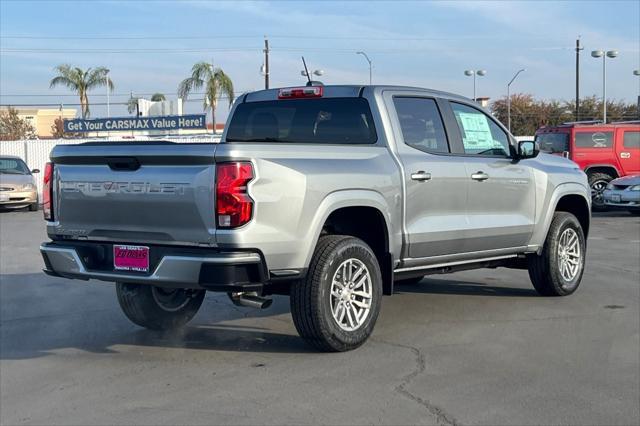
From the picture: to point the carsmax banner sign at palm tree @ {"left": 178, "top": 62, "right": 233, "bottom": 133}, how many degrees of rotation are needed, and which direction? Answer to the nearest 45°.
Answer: approximately 135° to its left

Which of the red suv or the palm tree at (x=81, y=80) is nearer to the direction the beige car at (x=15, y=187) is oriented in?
the red suv

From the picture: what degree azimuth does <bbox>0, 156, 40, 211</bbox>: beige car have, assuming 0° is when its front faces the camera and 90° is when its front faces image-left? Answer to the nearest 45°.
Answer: approximately 0°

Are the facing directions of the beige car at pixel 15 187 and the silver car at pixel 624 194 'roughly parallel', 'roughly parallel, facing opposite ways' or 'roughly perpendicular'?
roughly perpendicular

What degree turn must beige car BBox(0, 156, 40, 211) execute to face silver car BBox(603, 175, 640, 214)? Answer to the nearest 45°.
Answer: approximately 45° to its left

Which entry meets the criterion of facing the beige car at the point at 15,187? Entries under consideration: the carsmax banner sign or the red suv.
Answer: the carsmax banner sign

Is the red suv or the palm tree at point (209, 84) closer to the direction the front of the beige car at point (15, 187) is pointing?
the red suv

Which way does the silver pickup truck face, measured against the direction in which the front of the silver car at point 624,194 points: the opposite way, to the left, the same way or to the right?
the opposite way
